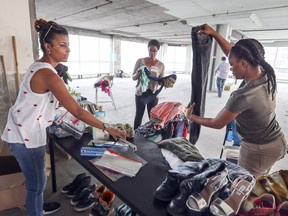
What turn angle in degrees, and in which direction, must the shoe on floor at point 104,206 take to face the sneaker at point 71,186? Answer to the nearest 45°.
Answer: approximately 90° to its right

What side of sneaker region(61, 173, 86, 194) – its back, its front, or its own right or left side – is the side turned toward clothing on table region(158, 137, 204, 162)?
left

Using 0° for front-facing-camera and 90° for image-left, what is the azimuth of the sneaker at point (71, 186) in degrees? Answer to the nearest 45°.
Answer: approximately 45°

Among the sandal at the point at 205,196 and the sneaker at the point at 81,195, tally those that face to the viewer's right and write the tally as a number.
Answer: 0

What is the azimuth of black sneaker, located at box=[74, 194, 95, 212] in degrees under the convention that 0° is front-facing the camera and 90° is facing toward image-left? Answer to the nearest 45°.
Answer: approximately 45°

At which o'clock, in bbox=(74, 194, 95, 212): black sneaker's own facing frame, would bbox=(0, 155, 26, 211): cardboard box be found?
The cardboard box is roughly at 2 o'clock from the black sneaker.

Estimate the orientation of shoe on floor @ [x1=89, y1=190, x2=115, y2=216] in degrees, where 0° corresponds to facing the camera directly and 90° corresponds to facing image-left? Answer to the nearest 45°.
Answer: approximately 45°

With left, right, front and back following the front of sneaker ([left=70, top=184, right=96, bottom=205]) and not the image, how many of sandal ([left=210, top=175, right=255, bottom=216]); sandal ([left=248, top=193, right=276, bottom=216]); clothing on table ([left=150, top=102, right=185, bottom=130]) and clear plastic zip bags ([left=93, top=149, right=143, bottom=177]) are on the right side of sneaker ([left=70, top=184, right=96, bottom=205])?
0

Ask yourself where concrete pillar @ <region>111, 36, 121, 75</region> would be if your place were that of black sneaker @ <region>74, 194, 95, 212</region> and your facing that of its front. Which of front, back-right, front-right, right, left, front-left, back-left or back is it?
back-right

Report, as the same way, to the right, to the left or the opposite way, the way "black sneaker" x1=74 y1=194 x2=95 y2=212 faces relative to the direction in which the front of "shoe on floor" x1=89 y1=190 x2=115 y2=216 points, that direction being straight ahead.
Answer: the same way

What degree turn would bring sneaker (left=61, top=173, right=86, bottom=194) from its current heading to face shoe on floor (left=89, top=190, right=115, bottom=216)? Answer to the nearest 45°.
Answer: approximately 90° to its left

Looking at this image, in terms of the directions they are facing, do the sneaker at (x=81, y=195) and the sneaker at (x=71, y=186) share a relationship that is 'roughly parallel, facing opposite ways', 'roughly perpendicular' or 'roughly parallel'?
roughly parallel
